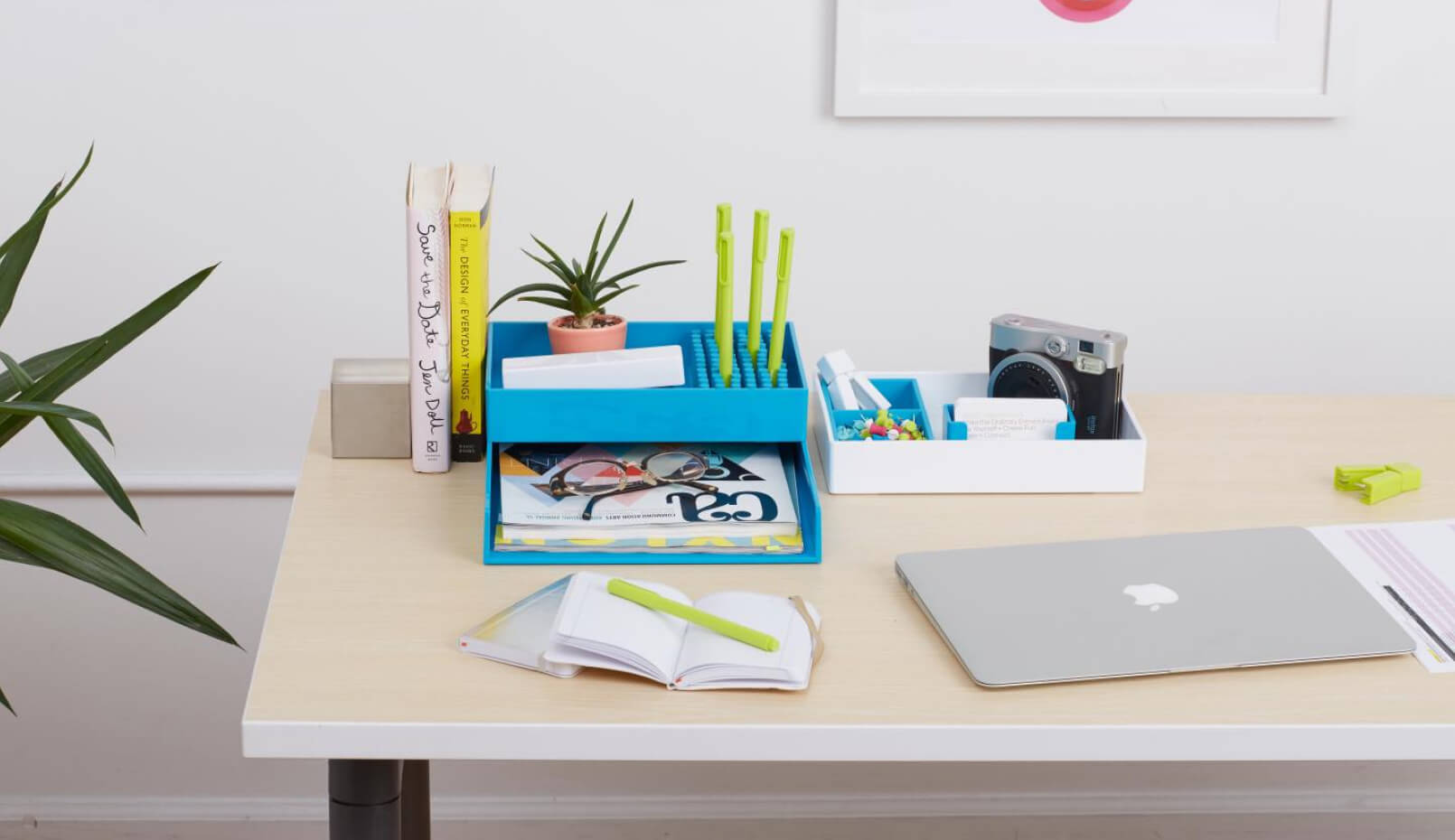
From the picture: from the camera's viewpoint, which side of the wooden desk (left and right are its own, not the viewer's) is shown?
front

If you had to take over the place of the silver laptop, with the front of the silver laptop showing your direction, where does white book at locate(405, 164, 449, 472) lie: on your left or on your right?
on your right

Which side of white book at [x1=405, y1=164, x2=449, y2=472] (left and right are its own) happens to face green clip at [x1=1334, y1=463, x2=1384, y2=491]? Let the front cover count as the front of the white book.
front

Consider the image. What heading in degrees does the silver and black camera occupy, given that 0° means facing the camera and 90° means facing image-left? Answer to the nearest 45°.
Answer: approximately 45°

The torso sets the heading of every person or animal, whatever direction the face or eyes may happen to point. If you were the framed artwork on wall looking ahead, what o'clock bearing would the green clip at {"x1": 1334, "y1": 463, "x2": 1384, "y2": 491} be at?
The green clip is roughly at 11 o'clock from the framed artwork on wall.

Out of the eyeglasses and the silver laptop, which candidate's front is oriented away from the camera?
the eyeglasses

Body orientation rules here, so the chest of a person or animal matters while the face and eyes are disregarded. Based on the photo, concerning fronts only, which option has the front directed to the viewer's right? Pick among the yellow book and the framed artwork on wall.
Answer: the yellow book

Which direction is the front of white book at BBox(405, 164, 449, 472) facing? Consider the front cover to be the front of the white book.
to the viewer's right
